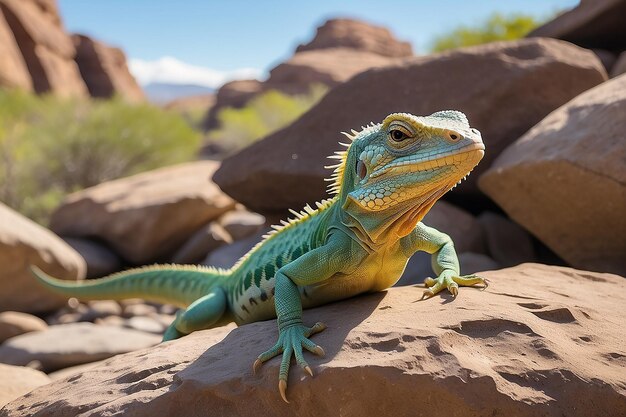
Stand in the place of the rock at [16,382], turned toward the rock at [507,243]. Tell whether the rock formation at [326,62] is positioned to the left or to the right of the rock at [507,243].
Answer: left

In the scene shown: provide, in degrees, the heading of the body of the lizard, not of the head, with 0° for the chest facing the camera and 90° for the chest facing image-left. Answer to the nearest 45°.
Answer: approximately 315°

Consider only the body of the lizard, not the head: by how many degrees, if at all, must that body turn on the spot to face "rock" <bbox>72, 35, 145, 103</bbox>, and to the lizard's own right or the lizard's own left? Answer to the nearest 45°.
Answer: approximately 135° to the lizard's own left

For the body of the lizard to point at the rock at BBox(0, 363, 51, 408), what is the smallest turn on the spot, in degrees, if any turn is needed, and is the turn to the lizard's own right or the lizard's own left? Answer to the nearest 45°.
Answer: approximately 180°

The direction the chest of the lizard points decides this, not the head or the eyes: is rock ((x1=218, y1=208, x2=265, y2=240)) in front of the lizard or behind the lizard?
behind
